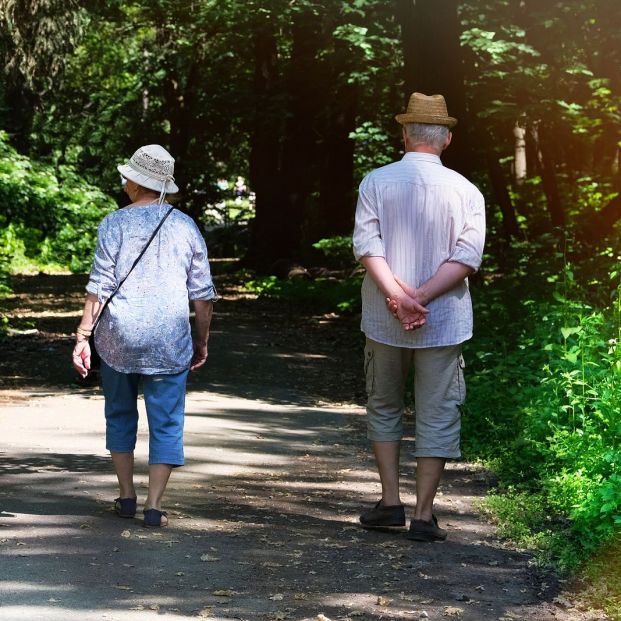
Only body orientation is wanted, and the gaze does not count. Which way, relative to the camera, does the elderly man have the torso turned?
away from the camera

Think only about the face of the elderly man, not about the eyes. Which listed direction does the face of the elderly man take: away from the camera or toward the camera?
away from the camera

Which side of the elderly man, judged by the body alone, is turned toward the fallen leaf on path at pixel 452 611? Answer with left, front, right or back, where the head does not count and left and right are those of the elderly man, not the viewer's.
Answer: back

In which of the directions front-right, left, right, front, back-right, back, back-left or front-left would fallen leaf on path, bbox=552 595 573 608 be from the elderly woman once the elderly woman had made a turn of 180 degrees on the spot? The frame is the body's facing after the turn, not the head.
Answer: front-left

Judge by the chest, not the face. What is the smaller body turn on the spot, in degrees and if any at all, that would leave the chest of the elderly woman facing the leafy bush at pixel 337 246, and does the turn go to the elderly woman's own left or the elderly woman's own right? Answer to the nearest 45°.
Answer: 0° — they already face it

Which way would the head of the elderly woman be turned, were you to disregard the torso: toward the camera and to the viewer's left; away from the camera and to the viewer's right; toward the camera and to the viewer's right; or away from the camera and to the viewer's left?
away from the camera and to the viewer's left

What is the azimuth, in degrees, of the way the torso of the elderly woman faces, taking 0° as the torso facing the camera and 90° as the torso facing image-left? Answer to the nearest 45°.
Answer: approximately 180°

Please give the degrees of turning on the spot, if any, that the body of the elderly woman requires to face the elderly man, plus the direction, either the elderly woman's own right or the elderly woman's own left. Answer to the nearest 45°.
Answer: approximately 90° to the elderly woman's own right

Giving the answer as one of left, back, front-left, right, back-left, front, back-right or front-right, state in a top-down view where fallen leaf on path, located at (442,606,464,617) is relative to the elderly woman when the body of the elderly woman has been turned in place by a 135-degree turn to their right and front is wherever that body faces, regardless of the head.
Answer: front
